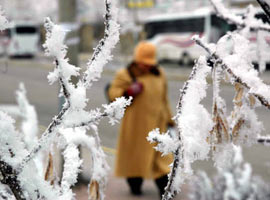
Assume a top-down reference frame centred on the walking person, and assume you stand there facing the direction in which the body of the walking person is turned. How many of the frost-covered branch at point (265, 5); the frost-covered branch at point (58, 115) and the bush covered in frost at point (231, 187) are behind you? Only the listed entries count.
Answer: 0

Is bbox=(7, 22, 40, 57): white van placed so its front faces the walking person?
no

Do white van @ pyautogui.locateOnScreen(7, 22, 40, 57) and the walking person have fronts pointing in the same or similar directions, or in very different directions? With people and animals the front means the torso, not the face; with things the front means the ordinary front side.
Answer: very different directions

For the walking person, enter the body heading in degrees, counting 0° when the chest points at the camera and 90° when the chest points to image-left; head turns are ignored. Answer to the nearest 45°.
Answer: approximately 0°

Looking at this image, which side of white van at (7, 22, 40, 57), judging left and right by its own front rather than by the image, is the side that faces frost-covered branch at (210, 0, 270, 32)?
back

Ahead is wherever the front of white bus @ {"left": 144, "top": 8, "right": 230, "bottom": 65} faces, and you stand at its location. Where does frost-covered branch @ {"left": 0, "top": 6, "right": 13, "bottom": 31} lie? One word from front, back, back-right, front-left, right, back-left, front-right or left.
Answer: front-right
